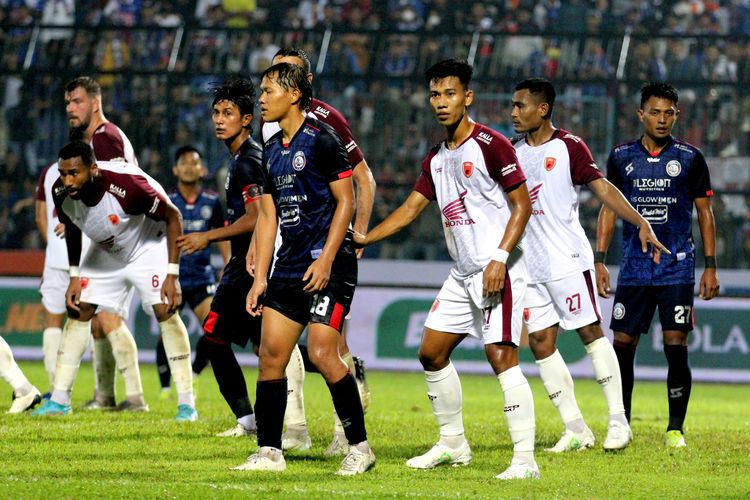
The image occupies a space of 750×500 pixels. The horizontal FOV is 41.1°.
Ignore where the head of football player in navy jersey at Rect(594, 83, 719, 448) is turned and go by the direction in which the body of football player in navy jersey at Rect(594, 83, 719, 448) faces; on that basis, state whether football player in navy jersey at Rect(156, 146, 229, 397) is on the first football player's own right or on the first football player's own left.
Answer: on the first football player's own right

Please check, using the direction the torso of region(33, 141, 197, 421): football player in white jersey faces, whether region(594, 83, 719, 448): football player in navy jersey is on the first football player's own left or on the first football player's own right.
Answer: on the first football player's own left

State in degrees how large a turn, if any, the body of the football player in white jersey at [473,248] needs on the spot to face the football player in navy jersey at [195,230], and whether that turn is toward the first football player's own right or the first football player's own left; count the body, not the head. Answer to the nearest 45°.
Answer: approximately 90° to the first football player's own right

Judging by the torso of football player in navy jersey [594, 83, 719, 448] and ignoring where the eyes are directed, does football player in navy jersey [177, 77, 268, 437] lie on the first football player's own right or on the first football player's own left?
on the first football player's own right

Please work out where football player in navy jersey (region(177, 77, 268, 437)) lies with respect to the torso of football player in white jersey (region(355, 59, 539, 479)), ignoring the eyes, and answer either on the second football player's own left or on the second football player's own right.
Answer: on the second football player's own right

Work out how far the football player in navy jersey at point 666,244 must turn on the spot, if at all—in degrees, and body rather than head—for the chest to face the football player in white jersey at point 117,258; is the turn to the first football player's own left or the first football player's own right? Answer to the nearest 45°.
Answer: approximately 90° to the first football player's own right

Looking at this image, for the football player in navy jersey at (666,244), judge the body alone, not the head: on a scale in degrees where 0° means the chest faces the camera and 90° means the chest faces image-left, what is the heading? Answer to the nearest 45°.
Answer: approximately 0°

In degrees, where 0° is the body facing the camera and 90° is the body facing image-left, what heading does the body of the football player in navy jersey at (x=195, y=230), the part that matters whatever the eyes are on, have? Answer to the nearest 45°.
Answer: approximately 0°

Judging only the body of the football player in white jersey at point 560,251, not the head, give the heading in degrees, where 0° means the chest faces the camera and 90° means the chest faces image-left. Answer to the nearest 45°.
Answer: approximately 45°

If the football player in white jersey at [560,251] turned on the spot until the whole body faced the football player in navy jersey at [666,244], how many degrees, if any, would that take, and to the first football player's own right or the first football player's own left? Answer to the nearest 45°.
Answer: approximately 180°
